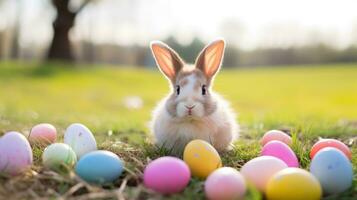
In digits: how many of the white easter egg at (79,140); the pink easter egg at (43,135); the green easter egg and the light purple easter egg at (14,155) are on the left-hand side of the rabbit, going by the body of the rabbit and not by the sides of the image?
0

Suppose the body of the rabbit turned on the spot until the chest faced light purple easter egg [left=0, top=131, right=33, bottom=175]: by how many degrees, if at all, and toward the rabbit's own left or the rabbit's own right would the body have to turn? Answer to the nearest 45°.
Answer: approximately 45° to the rabbit's own right

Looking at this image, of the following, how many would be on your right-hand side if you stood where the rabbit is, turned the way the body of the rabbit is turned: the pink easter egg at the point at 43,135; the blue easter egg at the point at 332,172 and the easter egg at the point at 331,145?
1

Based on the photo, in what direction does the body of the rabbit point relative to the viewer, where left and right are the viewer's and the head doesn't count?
facing the viewer

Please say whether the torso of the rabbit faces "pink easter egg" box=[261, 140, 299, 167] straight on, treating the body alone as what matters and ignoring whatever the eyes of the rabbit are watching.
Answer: no

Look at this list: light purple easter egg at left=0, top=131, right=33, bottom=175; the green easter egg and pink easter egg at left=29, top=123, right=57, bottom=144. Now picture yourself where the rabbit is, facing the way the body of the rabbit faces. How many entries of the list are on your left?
0

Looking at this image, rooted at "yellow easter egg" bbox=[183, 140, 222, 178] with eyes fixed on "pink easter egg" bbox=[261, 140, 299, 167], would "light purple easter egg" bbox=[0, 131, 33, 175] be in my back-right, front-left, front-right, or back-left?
back-left

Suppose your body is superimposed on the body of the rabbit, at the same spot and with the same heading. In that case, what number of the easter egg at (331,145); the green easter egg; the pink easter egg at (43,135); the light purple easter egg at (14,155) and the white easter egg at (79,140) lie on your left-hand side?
1

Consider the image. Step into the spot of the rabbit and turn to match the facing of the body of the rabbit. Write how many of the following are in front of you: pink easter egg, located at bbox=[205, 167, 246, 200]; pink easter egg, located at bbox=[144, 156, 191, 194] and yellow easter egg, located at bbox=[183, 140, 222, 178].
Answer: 3

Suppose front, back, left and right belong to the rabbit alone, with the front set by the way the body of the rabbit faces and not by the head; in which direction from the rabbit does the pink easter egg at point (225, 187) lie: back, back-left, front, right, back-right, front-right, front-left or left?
front

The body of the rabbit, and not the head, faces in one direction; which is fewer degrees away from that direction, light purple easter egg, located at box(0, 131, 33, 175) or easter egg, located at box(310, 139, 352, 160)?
the light purple easter egg

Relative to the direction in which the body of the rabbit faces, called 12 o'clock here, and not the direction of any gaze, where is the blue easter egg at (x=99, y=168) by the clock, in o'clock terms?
The blue easter egg is roughly at 1 o'clock from the rabbit.

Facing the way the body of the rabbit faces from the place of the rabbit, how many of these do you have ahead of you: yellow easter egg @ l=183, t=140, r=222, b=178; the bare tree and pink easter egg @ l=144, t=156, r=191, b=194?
2

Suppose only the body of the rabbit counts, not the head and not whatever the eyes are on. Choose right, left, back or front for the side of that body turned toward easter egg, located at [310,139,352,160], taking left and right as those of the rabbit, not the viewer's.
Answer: left

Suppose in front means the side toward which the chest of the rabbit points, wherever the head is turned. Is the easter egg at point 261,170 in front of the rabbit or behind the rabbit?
in front

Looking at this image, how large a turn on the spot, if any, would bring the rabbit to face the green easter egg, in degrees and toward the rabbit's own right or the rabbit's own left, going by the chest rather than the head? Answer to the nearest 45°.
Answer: approximately 45° to the rabbit's own right

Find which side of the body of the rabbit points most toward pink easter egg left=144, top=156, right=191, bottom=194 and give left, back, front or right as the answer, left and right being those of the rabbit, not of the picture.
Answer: front

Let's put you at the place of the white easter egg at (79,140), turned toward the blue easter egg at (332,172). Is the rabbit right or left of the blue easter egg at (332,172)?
left

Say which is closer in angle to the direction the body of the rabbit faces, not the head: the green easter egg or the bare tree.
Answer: the green easter egg
